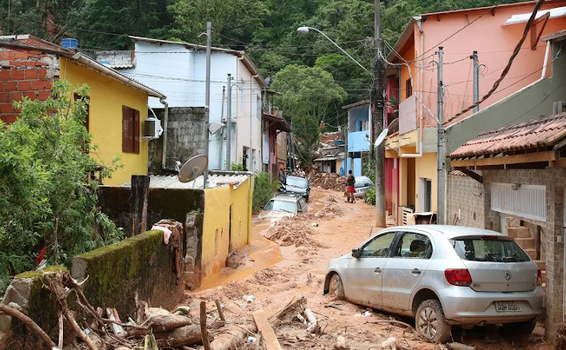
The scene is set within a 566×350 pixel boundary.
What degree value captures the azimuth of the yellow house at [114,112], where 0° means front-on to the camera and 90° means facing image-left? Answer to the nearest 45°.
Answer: approximately 315°

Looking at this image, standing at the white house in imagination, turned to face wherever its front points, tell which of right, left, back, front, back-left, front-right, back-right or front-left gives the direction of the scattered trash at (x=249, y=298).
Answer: front-right

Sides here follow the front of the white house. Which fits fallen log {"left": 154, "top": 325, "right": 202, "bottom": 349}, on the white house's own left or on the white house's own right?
on the white house's own right

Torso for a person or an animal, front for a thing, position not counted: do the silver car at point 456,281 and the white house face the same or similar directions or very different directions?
very different directions

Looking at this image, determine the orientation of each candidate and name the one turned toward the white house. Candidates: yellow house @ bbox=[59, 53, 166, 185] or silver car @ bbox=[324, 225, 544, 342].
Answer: the silver car

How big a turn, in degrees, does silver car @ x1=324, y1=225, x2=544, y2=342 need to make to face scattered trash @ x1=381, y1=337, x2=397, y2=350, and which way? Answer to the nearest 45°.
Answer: approximately 90° to its left

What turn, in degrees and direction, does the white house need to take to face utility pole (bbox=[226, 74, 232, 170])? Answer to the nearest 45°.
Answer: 0° — it already faces it

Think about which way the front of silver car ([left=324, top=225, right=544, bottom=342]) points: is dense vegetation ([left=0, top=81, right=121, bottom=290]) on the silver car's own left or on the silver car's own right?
on the silver car's own left

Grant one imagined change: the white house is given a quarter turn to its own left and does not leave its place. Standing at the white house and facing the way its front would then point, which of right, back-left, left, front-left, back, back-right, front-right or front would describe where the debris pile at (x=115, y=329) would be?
back-right

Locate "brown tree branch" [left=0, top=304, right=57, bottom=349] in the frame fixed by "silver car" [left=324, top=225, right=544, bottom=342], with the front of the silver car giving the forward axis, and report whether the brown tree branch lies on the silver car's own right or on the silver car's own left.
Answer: on the silver car's own left

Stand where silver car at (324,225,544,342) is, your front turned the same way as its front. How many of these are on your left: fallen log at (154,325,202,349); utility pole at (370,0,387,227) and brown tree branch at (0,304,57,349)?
2

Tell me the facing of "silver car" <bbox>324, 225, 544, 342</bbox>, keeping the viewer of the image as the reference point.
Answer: facing away from the viewer and to the left of the viewer

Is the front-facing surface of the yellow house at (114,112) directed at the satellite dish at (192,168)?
yes

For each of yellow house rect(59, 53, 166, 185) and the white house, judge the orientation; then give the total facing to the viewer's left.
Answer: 0
